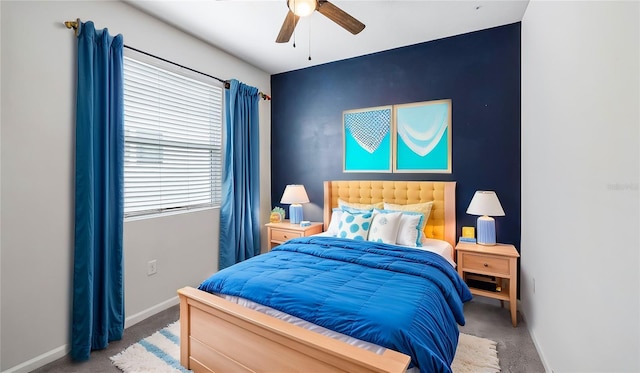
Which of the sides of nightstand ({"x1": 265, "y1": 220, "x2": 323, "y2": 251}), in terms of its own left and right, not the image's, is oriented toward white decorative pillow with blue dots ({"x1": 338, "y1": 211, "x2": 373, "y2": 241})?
left

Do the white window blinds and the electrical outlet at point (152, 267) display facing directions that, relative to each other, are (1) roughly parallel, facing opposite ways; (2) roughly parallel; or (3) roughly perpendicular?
roughly parallel

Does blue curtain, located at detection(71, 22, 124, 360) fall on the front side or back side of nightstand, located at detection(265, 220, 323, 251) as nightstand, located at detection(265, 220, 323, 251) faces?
on the front side

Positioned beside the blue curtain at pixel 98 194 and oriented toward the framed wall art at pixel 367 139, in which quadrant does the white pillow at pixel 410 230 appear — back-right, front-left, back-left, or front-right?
front-right

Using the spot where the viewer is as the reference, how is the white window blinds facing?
facing the viewer and to the right of the viewer

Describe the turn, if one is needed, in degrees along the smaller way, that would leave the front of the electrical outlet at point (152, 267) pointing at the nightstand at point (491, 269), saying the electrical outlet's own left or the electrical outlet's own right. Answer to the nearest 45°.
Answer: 0° — it already faces it

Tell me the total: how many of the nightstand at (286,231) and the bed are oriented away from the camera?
0

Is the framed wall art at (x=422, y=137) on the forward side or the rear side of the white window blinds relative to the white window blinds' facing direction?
on the forward side

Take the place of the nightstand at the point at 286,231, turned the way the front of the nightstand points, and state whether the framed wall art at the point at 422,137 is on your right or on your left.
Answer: on your left

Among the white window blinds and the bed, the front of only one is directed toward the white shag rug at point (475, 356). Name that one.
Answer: the white window blinds

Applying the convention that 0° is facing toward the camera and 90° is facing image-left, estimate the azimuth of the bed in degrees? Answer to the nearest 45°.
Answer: approximately 45°

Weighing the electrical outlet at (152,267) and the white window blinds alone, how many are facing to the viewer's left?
0

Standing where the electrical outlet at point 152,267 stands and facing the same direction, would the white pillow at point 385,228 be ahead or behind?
ahead

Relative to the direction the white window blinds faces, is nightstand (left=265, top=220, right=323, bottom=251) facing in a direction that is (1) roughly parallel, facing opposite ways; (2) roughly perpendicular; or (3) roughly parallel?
roughly perpendicular

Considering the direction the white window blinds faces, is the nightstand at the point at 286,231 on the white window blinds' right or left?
on its left

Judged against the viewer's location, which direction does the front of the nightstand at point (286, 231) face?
facing the viewer and to the left of the viewer

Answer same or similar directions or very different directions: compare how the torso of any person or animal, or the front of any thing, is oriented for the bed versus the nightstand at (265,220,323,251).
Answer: same or similar directions
